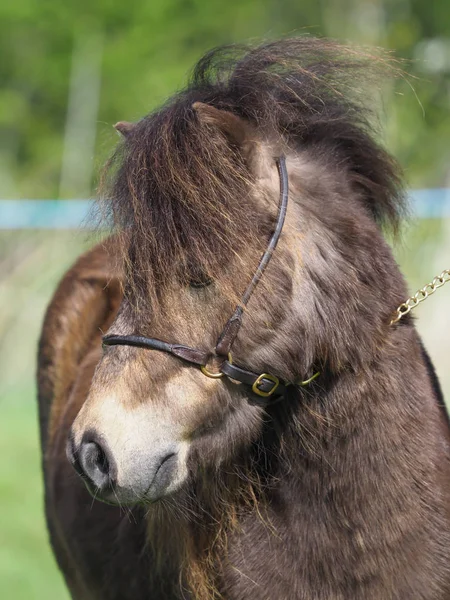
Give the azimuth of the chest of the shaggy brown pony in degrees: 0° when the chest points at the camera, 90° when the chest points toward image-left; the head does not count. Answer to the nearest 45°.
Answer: approximately 315°

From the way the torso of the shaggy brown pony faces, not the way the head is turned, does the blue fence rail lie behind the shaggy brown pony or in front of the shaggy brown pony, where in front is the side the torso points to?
behind
